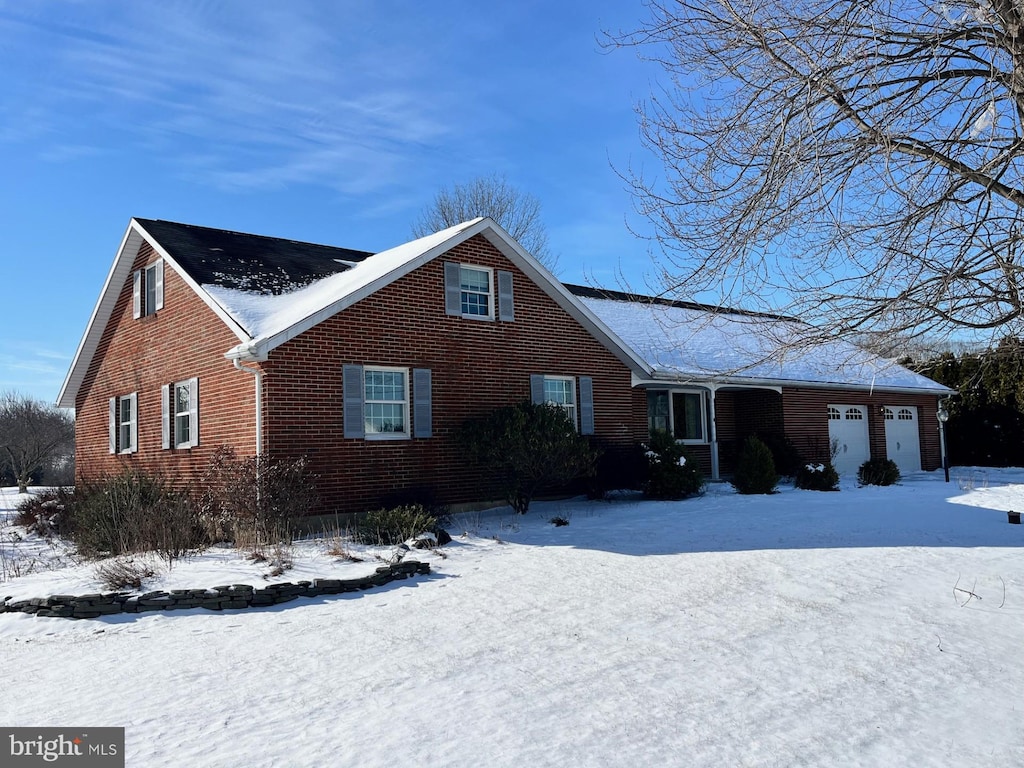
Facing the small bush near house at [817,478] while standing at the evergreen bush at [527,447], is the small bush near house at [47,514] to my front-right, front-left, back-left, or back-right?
back-left

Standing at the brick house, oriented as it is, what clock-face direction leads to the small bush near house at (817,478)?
The small bush near house is roughly at 10 o'clock from the brick house.

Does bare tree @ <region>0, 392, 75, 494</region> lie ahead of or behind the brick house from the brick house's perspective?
behind

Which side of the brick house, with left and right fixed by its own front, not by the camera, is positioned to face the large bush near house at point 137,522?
right

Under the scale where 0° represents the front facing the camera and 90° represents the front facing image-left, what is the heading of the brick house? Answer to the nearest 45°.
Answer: approximately 315°

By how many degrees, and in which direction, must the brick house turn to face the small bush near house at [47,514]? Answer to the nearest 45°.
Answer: approximately 135° to its right

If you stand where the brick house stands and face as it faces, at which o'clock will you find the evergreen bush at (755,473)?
The evergreen bush is roughly at 10 o'clock from the brick house.

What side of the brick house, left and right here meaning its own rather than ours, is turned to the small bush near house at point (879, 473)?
left

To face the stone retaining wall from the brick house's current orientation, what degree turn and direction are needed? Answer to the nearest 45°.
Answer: approximately 45° to its right
